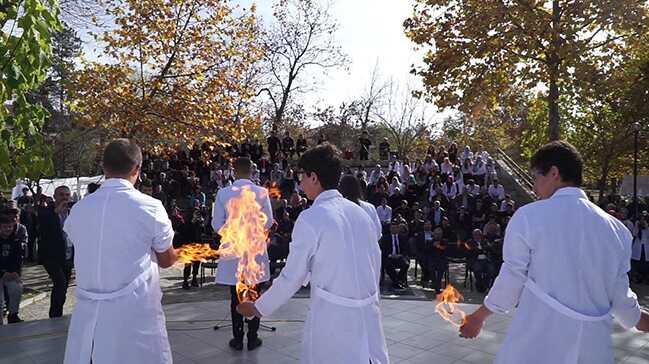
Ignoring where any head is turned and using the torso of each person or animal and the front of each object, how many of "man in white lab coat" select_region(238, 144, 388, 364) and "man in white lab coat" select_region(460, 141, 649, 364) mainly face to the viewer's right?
0

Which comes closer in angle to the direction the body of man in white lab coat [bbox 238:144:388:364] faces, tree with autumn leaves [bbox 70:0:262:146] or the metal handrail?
the tree with autumn leaves

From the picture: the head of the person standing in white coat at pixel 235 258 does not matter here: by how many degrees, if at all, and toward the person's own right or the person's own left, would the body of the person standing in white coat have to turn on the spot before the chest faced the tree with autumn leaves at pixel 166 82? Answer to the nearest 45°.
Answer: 0° — they already face it

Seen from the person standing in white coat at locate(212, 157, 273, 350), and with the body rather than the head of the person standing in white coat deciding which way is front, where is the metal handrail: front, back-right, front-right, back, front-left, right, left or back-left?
front-right

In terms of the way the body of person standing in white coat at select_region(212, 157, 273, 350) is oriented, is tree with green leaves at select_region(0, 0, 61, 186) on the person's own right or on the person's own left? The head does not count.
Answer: on the person's own left

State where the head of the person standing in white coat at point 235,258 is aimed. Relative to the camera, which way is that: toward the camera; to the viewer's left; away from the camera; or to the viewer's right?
away from the camera

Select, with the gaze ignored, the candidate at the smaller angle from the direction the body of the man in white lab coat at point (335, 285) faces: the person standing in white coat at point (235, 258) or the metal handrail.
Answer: the person standing in white coat

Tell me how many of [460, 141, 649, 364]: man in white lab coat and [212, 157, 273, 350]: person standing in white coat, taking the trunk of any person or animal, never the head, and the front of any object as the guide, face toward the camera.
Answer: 0

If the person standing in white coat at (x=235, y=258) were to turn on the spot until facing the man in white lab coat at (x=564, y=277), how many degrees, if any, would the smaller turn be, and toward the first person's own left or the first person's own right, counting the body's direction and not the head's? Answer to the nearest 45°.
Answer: approximately 135° to the first person's own right

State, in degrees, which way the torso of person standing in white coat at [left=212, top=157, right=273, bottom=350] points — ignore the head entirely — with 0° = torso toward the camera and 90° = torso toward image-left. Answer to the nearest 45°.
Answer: approximately 180°

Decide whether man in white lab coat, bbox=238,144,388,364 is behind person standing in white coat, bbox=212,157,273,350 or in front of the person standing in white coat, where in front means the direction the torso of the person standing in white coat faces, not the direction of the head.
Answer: behind

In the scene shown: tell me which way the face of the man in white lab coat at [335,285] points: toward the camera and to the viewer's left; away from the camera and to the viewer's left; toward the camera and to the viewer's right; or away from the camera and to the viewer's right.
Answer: away from the camera and to the viewer's left

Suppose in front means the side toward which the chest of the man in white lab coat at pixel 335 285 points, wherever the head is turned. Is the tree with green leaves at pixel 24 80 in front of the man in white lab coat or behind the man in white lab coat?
in front
